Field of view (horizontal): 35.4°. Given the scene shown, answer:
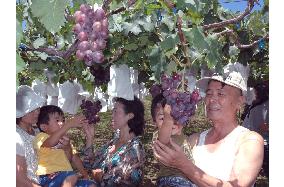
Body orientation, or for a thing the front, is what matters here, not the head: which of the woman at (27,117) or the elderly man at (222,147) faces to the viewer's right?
the woman

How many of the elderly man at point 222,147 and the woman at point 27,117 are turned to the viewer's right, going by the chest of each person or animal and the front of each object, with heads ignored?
1

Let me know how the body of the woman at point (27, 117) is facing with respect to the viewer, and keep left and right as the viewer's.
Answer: facing to the right of the viewer

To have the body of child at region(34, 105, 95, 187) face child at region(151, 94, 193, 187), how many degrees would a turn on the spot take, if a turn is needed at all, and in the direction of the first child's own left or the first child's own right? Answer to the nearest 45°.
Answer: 0° — they already face them

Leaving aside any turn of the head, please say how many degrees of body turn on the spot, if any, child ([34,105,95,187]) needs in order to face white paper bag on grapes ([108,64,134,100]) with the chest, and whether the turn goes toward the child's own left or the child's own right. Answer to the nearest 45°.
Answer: approximately 90° to the child's own left
